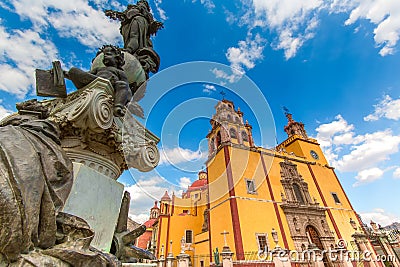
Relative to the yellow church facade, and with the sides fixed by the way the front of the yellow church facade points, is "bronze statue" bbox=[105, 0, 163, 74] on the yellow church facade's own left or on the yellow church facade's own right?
on the yellow church facade's own right

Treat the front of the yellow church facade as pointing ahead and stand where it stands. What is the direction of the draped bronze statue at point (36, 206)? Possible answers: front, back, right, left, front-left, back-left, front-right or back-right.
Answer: front-right

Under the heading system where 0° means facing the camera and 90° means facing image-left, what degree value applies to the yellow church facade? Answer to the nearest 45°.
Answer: approximately 315°
